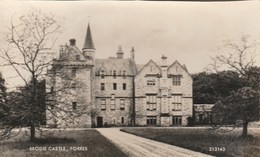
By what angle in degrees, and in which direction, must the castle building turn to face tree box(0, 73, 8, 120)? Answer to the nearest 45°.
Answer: approximately 45° to its right

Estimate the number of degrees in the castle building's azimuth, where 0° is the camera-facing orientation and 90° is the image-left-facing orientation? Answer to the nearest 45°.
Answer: approximately 0°

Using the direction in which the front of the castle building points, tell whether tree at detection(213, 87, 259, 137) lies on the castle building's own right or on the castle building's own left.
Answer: on the castle building's own left

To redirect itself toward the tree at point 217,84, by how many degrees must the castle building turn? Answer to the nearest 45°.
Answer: approximately 45° to its left

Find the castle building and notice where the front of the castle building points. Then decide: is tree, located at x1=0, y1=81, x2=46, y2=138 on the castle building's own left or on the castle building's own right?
on the castle building's own right
